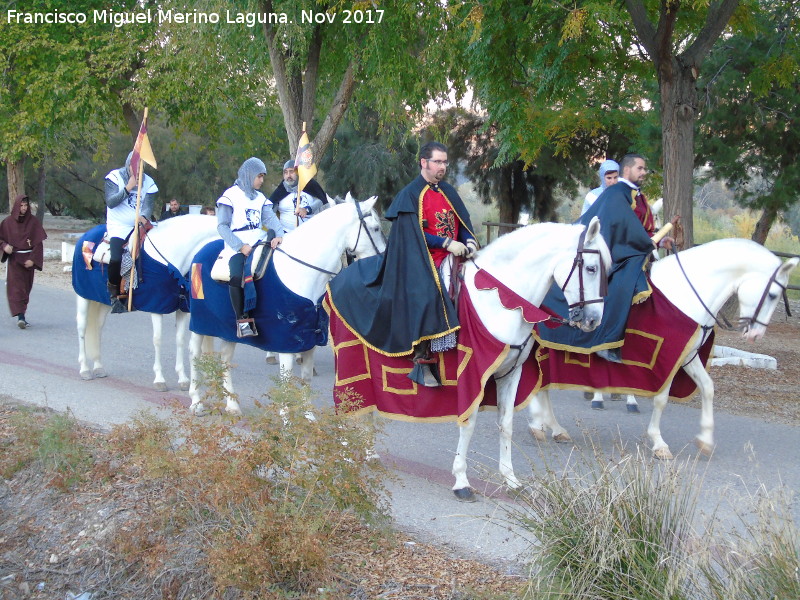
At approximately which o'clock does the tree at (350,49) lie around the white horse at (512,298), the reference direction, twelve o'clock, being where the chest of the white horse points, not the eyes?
The tree is roughly at 7 o'clock from the white horse.

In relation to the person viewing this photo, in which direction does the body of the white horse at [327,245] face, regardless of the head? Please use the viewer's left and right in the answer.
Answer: facing to the right of the viewer

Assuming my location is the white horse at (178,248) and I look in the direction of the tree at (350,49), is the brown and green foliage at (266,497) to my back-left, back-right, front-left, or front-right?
back-right

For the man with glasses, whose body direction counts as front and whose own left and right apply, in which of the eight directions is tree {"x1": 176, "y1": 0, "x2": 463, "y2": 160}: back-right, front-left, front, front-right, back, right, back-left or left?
back-left

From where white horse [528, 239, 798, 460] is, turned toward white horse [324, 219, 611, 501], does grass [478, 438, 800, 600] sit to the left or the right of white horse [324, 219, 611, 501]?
left

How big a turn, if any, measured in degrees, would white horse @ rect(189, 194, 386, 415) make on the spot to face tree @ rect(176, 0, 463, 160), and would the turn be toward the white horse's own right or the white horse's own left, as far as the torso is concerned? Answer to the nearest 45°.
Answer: approximately 90° to the white horse's own left

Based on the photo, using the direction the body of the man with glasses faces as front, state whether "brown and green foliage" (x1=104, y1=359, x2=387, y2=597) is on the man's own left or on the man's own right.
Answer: on the man's own right
